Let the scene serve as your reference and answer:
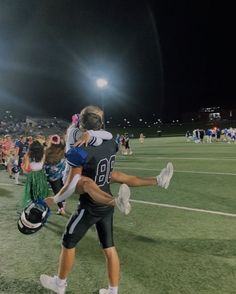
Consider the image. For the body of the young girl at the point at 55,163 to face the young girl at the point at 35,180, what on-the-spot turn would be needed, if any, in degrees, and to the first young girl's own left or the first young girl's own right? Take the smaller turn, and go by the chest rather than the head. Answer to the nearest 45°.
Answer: approximately 135° to the first young girl's own left

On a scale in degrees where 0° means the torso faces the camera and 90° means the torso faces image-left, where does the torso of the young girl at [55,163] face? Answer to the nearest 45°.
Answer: approximately 180°

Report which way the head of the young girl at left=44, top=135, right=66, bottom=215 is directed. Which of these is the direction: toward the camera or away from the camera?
away from the camera
